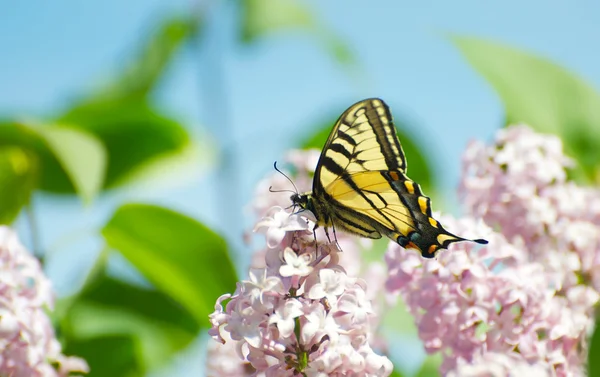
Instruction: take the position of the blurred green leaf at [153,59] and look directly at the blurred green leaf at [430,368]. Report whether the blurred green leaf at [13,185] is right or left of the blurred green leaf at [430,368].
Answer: right

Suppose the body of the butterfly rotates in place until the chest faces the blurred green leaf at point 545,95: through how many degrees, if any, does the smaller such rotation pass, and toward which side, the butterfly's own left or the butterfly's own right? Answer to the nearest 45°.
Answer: approximately 135° to the butterfly's own right

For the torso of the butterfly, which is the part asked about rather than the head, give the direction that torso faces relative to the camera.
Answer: to the viewer's left

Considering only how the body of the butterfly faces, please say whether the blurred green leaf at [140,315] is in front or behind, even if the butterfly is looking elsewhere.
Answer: in front

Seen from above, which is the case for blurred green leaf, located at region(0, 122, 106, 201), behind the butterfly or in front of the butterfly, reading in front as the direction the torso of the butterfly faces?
in front
